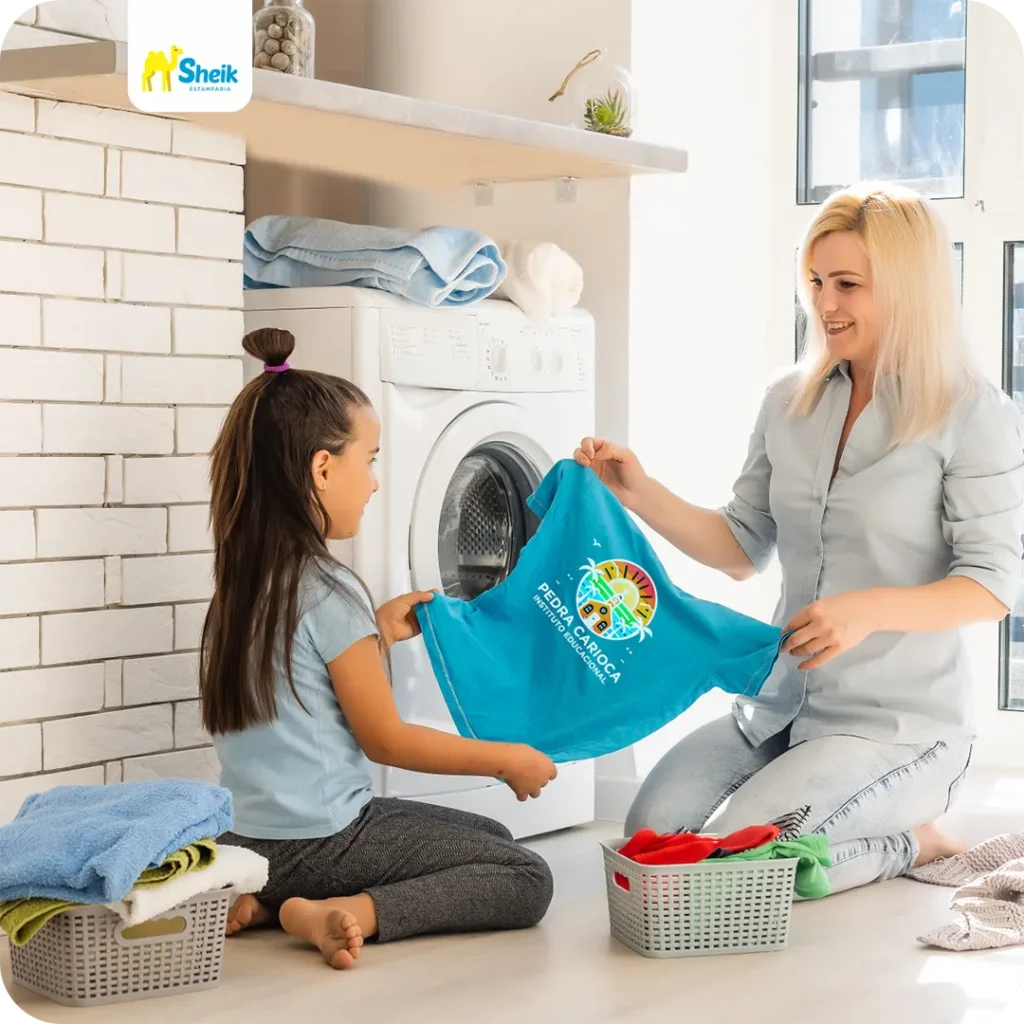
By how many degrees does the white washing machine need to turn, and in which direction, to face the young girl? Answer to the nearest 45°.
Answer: approximately 45° to its right

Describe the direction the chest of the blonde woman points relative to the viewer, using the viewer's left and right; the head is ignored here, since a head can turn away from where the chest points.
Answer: facing the viewer and to the left of the viewer

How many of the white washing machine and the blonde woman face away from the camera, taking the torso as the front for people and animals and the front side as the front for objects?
0

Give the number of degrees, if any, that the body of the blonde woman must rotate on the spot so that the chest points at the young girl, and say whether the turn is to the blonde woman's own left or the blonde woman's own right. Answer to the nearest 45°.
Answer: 0° — they already face them

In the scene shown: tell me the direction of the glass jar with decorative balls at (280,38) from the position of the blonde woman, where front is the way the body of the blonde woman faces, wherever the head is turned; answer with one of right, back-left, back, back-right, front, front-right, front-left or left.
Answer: front-right

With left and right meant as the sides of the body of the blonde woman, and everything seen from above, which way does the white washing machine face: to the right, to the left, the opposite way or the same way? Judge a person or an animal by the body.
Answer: to the left

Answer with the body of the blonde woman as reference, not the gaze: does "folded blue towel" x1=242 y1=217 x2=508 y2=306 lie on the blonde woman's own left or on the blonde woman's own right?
on the blonde woman's own right

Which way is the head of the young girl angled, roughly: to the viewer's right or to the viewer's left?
to the viewer's right

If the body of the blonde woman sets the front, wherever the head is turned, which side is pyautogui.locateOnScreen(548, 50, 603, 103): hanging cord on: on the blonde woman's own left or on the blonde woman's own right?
on the blonde woman's own right

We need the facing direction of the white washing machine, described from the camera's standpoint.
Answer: facing the viewer and to the right of the viewer

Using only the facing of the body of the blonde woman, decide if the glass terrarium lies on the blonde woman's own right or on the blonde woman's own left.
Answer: on the blonde woman's own right

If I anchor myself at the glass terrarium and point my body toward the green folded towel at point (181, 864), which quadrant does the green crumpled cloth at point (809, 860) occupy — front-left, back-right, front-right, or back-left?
front-left

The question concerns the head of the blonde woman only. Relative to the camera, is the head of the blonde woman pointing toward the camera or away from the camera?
toward the camera

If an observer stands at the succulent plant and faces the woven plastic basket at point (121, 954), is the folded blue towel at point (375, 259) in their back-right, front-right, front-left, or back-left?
front-right
